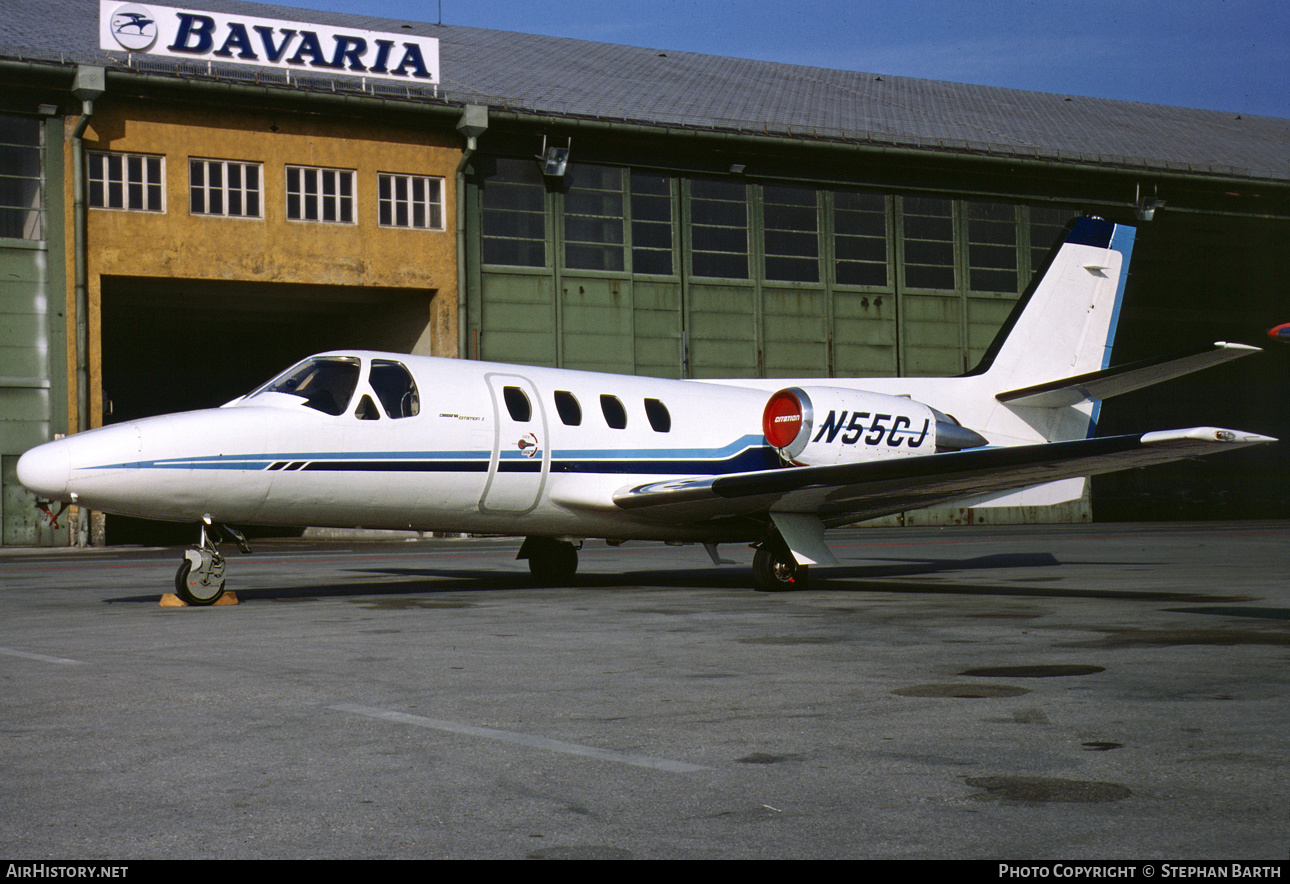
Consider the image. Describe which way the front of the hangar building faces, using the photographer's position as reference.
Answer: facing the viewer and to the right of the viewer

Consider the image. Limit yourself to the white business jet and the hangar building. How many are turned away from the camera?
0

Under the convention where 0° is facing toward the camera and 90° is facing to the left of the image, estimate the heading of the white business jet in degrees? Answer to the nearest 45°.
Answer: approximately 45°

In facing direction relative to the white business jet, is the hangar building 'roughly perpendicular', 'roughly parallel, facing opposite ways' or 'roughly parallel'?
roughly perpendicular
